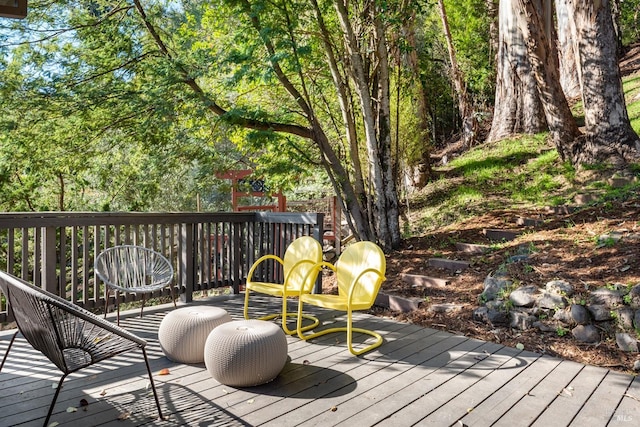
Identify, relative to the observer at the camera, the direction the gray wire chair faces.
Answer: facing the viewer and to the right of the viewer

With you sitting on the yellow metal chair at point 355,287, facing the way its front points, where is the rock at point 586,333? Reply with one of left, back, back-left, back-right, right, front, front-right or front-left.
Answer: back-left

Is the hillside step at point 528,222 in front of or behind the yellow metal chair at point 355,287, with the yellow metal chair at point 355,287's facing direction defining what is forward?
behind

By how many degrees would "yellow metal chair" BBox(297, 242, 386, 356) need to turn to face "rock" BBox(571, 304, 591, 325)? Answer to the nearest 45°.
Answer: approximately 135° to its left

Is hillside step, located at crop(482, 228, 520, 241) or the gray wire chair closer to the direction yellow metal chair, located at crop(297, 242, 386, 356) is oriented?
the gray wire chair

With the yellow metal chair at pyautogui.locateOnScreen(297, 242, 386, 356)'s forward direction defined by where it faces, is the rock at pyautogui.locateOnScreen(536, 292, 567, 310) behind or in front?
behind

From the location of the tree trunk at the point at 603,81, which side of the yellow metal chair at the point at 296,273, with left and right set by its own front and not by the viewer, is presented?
back

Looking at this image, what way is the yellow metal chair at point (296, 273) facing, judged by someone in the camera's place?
facing the viewer and to the left of the viewer

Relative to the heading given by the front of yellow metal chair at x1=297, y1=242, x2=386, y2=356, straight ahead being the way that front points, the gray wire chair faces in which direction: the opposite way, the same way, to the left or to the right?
to the left

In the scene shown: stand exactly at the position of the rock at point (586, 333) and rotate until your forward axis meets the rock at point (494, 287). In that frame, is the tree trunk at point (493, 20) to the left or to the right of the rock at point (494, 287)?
right

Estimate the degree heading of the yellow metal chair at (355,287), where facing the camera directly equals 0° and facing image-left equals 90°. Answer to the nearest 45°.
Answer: approximately 45°

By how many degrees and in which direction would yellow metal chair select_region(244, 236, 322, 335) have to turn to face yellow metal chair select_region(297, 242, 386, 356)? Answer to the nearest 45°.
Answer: approximately 90° to its left

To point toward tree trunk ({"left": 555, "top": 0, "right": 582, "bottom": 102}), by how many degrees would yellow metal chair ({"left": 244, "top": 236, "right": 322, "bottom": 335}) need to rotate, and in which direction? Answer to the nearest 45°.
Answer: approximately 180°

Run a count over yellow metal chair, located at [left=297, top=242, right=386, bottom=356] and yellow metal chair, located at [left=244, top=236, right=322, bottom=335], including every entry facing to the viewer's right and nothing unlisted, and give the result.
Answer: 0

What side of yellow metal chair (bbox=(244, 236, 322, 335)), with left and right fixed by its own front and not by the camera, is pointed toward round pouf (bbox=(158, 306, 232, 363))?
front

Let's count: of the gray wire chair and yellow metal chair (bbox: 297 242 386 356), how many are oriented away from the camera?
0
